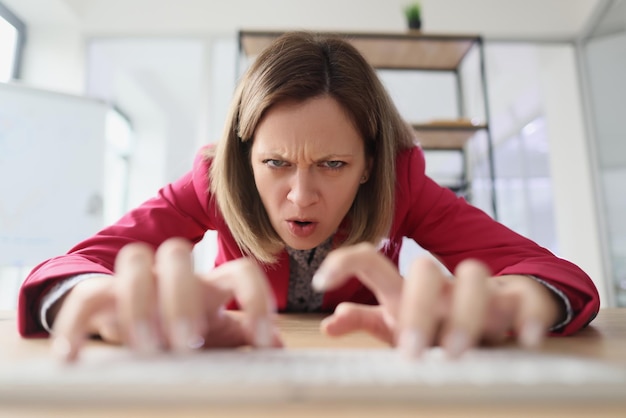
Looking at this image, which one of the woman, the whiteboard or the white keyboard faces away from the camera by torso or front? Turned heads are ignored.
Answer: the white keyboard

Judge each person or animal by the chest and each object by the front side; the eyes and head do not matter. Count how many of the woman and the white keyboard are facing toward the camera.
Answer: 1

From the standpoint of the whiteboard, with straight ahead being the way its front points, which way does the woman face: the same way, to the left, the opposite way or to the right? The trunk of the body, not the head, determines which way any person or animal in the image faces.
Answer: to the right

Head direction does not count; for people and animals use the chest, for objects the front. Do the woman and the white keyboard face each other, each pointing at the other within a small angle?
yes

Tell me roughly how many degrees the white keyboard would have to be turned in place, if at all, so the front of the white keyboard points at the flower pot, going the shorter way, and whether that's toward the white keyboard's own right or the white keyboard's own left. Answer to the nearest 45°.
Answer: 0° — it already faces it

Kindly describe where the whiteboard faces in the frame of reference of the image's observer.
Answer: facing the viewer and to the right of the viewer

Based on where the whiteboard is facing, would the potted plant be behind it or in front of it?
in front

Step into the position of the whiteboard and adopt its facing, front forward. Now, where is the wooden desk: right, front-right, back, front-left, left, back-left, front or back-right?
front-right

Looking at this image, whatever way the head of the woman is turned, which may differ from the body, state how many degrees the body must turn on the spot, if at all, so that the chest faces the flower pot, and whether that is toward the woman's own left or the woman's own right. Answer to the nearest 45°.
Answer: approximately 180°

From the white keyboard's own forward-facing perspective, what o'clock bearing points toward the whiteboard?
The whiteboard is roughly at 11 o'clock from the white keyboard.

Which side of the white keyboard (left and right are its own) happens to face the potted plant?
front

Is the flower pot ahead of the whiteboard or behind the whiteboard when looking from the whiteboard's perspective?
ahead

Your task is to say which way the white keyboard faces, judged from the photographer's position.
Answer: facing away from the viewer
